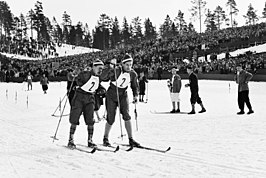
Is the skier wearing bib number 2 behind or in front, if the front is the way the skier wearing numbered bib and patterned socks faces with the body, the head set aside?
in front

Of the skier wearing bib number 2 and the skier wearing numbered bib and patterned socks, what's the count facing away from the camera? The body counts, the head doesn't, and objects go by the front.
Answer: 0

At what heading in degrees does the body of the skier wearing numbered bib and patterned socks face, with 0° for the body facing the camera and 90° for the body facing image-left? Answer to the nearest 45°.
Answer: approximately 315°
